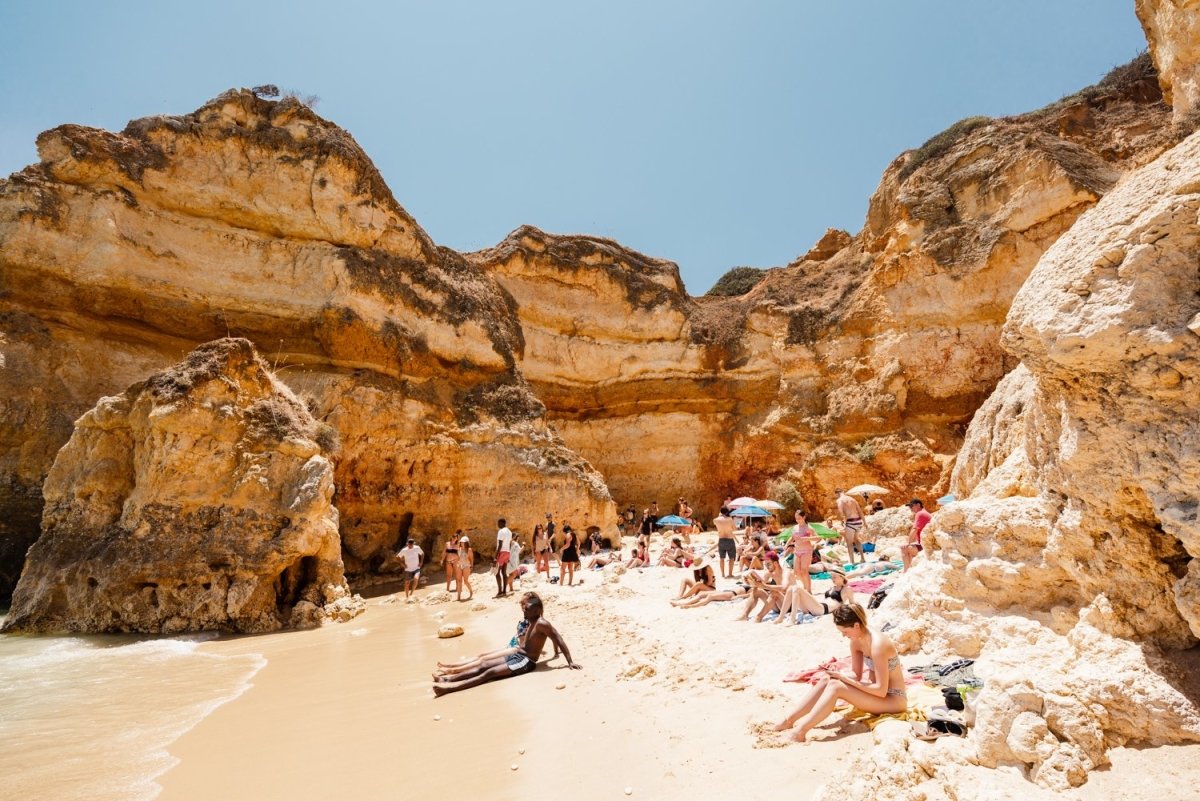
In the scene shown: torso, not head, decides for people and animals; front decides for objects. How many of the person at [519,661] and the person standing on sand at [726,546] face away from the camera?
1

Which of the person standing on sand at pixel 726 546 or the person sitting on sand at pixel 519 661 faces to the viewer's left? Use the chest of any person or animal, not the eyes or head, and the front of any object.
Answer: the person sitting on sand

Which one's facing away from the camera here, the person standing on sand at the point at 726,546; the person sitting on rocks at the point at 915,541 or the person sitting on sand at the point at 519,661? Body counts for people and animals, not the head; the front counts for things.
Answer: the person standing on sand at the point at 726,546

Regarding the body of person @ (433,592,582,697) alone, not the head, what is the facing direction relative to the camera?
to the viewer's left

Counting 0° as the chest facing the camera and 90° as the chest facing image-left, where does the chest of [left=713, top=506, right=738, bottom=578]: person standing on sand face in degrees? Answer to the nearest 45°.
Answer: approximately 180°

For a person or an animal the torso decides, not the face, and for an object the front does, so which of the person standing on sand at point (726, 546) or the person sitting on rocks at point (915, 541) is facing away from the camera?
the person standing on sand at point (726, 546)

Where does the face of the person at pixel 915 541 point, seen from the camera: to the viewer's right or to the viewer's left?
to the viewer's left

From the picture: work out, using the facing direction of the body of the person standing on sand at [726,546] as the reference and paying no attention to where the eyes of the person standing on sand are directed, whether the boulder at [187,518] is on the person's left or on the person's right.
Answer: on the person's left

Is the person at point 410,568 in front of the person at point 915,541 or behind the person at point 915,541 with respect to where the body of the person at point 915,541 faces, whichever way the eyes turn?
in front

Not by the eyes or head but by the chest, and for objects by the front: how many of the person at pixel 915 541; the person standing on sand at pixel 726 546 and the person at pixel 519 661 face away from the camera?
1

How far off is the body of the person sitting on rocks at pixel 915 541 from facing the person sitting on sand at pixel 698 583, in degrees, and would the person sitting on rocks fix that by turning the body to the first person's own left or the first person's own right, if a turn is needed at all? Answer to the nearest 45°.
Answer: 0° — they already face them

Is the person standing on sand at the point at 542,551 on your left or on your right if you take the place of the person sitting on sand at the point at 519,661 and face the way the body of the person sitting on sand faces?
on your right
